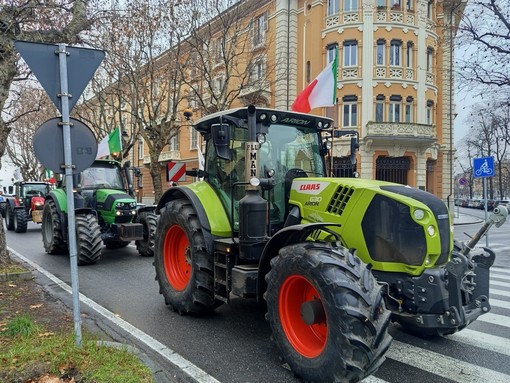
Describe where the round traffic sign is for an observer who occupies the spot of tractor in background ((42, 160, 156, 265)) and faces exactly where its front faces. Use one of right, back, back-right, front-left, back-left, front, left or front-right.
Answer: front-right

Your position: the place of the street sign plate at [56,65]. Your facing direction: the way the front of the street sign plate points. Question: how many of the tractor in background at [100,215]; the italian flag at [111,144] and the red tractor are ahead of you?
3

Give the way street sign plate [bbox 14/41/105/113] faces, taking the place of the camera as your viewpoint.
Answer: facing away from the viewer

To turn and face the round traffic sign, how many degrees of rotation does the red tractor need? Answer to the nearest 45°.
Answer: approximately 45° to its right

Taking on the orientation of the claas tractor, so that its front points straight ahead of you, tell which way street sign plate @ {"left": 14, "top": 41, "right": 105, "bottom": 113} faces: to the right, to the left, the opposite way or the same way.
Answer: the opposite way

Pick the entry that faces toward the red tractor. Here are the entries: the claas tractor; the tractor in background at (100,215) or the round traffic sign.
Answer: the round traffic sign

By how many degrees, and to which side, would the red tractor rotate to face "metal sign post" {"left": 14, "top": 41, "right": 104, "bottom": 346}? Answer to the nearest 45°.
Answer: approximately 45° to its right

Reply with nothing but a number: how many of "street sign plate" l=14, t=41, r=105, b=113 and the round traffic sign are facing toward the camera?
0

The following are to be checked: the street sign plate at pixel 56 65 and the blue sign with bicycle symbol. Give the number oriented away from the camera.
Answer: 1

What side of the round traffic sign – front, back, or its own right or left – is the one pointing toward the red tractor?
front

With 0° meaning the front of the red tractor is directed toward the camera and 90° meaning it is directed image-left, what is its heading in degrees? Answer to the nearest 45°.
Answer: approximately 315°

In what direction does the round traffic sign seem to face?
away from the camera

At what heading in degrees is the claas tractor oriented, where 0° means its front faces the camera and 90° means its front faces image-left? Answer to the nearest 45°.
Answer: approximately 315°
